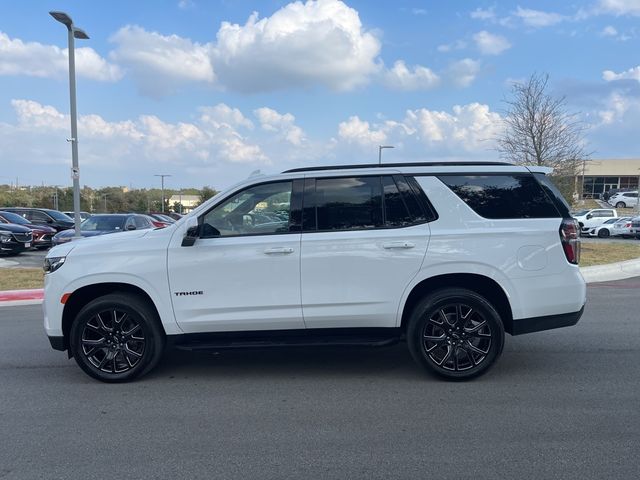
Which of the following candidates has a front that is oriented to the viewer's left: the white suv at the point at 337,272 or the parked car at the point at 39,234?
the white suv

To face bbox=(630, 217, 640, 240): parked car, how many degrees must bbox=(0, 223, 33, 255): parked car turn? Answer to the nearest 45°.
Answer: approximately 45° to its left

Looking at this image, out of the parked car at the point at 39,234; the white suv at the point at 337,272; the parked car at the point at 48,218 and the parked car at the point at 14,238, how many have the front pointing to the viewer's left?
1

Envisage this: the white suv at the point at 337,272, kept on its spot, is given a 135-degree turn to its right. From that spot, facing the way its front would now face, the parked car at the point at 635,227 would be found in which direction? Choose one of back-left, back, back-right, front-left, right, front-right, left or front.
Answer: front

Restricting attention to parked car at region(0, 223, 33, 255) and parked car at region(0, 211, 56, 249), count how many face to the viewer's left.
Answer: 0

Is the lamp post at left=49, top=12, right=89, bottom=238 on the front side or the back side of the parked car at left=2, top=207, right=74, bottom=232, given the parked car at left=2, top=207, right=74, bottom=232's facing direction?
on the front side

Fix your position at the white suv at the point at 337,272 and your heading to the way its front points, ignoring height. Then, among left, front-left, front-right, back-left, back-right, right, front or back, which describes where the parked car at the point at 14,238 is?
front-right

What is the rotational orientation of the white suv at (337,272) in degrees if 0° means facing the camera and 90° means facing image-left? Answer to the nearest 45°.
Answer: approximately 90°

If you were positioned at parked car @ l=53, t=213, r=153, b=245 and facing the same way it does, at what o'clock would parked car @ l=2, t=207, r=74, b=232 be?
parked car @ l=2, t=207, r=74, b=232 is roughly at 4 o'clock from parked car @ l=53, t=213, r=153, b=245.

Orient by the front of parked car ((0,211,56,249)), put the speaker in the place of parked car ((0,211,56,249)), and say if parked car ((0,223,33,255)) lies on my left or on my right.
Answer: on my right

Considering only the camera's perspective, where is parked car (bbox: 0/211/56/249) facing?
facing the viewer and to the right of the viewer
